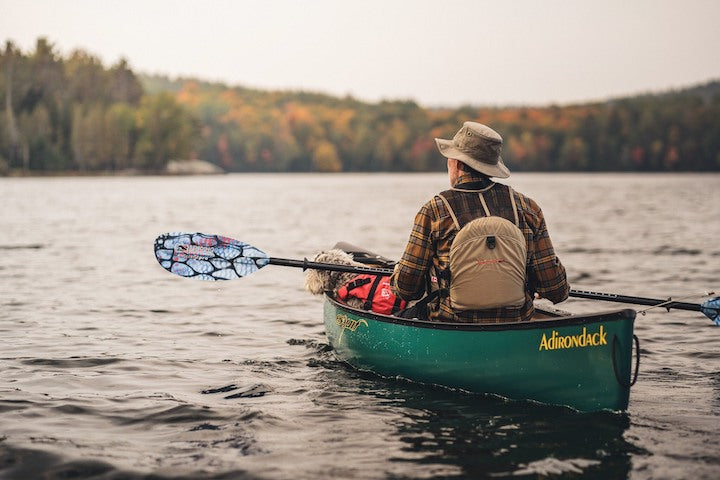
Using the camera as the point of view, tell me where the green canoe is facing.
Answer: facing away from the viewer and to the left of the viewer
